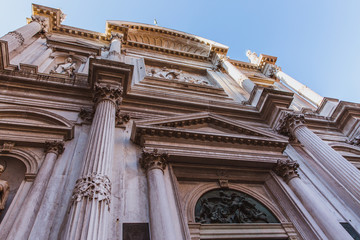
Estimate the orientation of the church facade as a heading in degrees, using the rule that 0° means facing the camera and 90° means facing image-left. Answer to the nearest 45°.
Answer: approximately 0°
